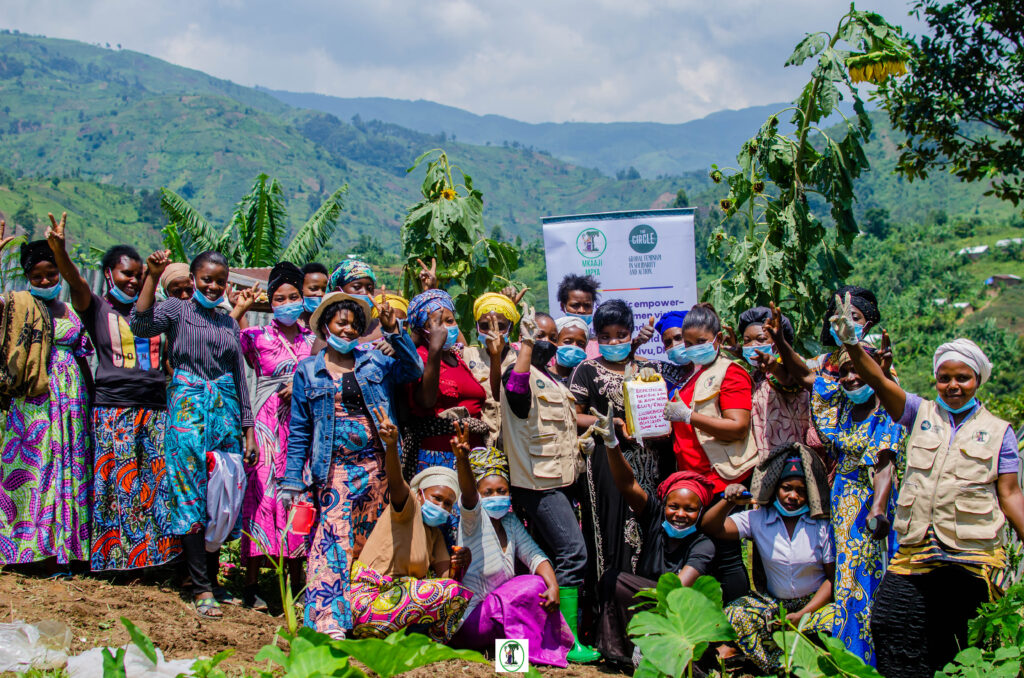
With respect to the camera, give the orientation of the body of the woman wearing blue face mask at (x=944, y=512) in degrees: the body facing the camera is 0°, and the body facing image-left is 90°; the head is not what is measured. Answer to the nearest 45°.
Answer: approximately 45°

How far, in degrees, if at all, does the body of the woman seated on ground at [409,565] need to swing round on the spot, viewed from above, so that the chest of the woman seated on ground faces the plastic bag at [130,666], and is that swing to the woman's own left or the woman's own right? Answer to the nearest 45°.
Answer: approximately 90° to the woman's own right

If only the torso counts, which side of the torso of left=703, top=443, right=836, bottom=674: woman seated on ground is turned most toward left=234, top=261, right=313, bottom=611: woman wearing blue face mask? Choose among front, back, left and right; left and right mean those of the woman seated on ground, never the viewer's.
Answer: right

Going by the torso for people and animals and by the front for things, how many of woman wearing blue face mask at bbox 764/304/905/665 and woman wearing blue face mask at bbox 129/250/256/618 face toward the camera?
2

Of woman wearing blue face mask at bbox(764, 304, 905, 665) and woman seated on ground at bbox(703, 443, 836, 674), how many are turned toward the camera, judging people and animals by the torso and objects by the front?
2

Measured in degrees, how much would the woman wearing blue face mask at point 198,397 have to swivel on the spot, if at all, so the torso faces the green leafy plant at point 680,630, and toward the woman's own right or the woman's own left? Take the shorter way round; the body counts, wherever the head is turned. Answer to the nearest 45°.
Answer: approximately 45° to the woman's own left

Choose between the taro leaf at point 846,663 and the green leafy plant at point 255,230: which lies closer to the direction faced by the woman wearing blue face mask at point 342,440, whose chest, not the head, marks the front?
the taro leaf

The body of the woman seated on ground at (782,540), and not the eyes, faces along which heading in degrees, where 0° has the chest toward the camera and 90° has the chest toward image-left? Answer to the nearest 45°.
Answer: approximately 0°
